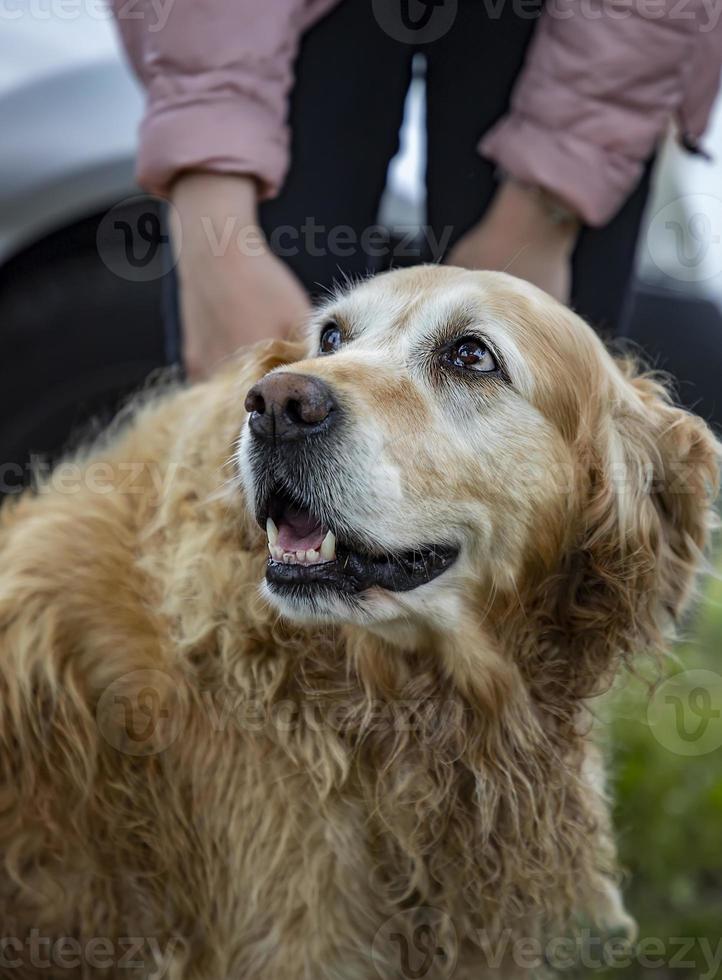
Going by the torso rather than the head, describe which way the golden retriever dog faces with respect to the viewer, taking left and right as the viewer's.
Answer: facing the viewer and to the right of the viewer
